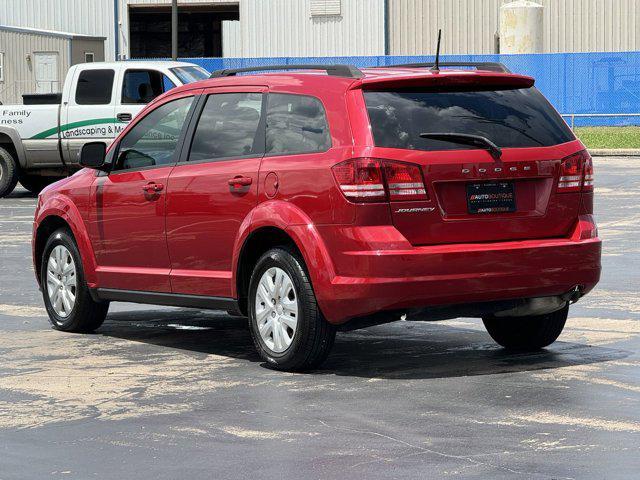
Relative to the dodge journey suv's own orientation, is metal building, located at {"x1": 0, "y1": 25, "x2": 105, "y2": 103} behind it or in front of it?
in front

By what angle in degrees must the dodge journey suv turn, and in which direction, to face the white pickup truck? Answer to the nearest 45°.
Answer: approximately 45° to its right

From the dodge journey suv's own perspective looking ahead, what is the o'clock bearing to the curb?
The curb is roughly at 2 o'clock from the dodge journey suv.

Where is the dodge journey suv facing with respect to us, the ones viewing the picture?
facing away from the viewer and to the left of the viewer

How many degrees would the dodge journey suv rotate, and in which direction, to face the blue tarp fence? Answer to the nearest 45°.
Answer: approximately 45° to its right

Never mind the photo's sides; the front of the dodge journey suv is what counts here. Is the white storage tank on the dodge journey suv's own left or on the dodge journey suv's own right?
on the dodge journey suv's own right

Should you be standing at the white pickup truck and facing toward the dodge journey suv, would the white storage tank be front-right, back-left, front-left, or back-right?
back-left

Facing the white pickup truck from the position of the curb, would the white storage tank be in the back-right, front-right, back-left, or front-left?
back-right
